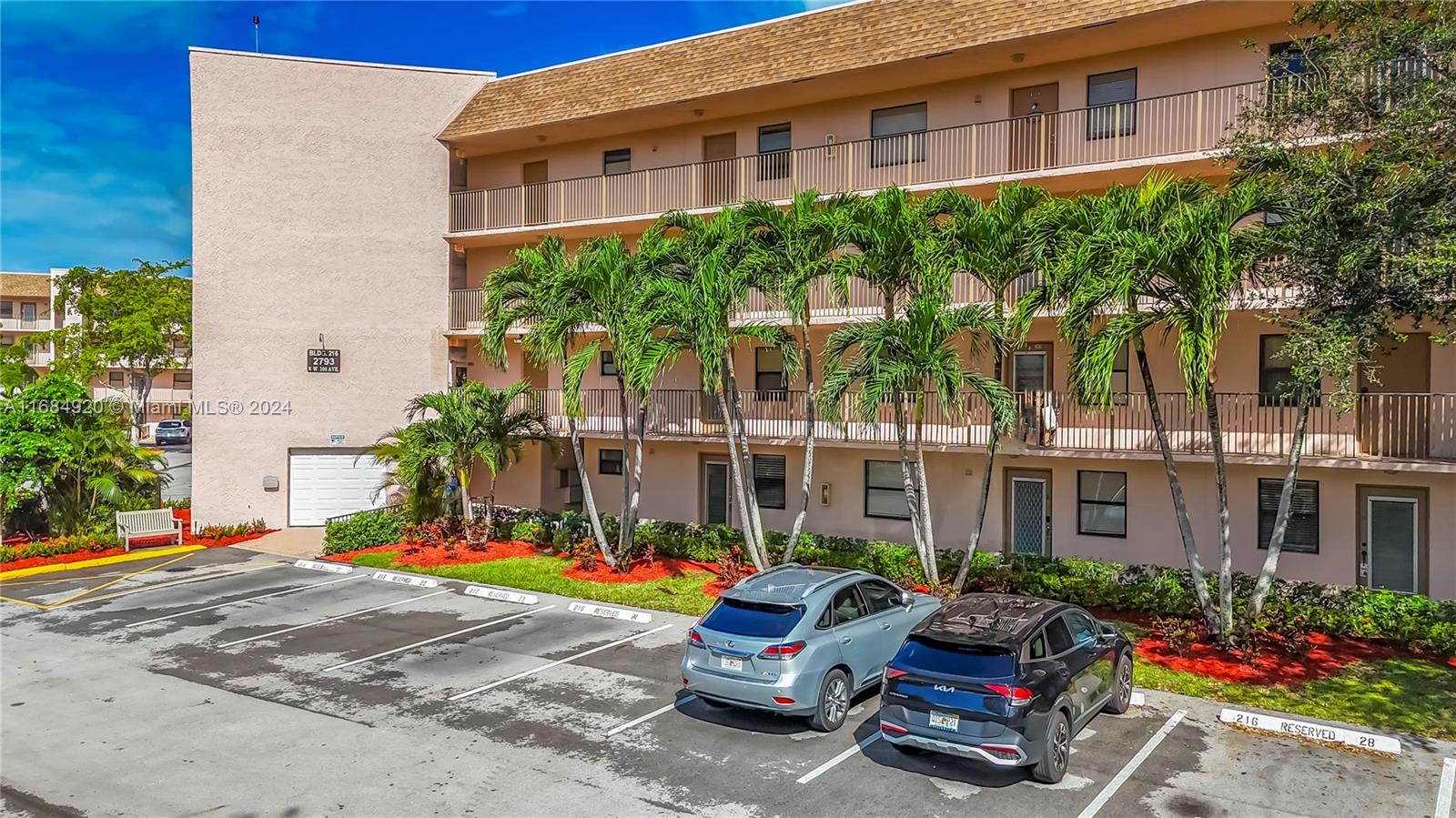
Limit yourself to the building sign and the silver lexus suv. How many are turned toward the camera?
1

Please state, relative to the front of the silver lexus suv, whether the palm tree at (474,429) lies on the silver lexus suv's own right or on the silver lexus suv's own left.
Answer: on the silver lexus suv's own left

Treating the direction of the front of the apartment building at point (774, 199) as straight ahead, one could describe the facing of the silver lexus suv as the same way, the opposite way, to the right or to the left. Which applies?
the opposite way

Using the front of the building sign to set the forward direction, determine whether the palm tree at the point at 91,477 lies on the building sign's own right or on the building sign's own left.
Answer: on the building sign's own right

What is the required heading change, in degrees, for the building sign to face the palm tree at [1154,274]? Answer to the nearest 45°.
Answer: approximately 45° to its left

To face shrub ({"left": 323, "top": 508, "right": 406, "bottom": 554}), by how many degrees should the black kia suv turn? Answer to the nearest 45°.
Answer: approximately 90° to its left

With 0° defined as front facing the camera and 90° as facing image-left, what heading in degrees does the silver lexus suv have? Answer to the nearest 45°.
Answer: approximately 225°
